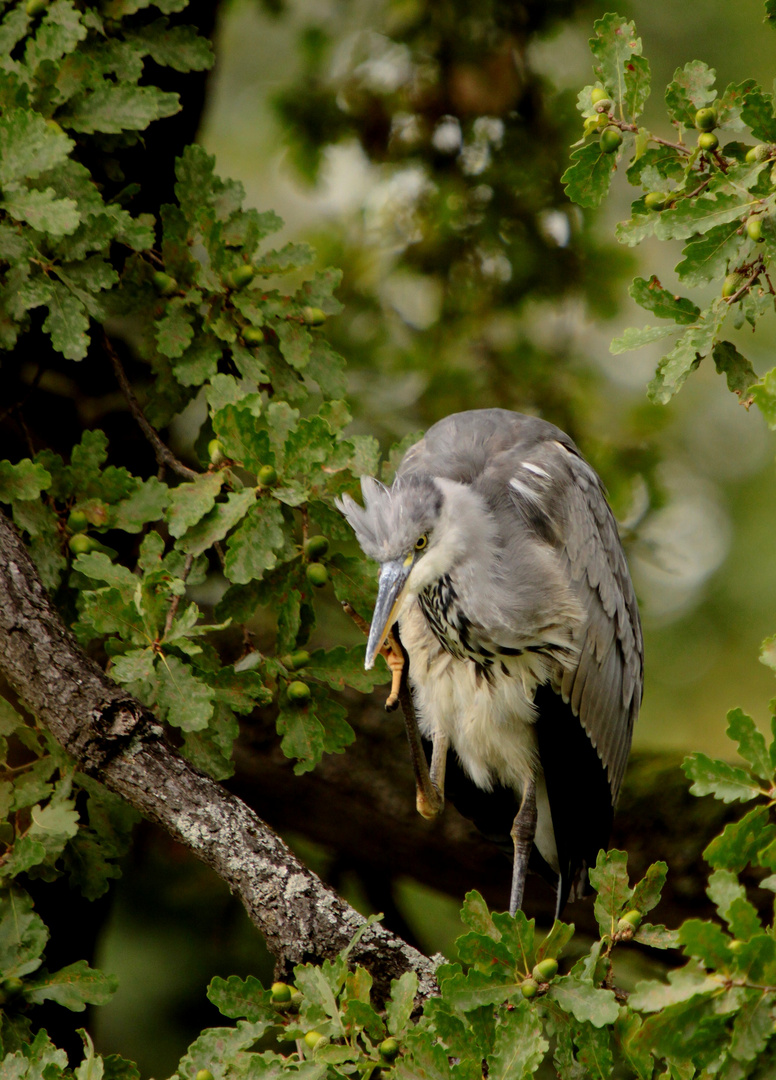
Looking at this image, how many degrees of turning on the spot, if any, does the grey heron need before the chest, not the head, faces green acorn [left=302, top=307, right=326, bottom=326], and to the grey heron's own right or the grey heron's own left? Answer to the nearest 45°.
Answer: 0° — it already faces it

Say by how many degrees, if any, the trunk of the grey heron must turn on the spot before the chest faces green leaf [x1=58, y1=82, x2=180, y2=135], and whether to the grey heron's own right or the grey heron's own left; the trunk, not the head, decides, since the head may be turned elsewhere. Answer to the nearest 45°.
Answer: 0° — it already faces it

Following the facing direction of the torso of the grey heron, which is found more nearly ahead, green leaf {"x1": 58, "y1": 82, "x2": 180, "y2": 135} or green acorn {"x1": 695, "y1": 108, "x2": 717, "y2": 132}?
the green leaf

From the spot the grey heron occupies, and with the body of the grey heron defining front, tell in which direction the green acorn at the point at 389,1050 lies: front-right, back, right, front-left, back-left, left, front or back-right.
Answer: front-left

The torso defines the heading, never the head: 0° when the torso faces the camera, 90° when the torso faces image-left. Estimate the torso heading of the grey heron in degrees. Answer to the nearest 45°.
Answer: approximately 45°

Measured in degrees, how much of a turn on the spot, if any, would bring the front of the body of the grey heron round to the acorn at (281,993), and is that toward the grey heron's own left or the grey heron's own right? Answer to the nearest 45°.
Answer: approximately 45° to the grey heron's own left
